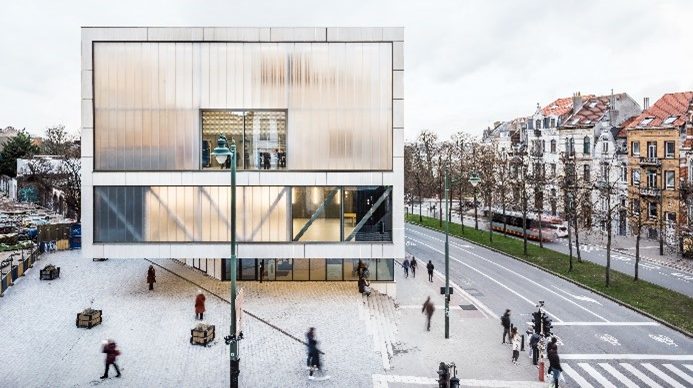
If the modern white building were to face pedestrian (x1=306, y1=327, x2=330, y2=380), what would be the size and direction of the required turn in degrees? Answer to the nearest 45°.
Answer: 0° — it already faces them

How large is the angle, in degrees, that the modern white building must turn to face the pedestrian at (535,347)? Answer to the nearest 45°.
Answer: approximately 45° to its left

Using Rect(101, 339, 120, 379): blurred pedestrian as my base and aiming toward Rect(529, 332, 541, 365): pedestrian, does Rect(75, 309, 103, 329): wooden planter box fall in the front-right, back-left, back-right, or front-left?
back-left

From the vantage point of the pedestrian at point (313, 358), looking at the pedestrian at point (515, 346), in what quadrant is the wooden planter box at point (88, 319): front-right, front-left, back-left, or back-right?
back-left

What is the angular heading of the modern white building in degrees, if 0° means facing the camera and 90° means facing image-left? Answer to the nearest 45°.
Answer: approximately 0°
